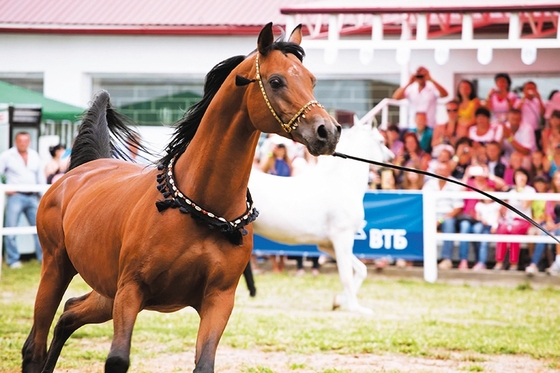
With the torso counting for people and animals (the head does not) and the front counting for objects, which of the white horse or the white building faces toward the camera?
the white building

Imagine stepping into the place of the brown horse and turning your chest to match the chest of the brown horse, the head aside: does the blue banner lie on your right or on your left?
on your left

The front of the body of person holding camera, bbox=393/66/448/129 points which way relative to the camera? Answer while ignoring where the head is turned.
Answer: toward the camera

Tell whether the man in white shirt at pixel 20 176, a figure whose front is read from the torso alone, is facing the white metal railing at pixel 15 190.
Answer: yes

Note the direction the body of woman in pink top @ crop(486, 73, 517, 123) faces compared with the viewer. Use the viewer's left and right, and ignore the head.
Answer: facing the viewer

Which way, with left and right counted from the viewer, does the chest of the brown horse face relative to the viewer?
facing the viewer and to the right of the viewer

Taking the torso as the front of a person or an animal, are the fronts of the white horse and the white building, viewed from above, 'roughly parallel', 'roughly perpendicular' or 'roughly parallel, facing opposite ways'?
roughly perpendicular

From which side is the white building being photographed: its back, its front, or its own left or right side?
front

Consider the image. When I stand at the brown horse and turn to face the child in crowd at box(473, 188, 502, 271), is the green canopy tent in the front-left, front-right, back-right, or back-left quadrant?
front-left

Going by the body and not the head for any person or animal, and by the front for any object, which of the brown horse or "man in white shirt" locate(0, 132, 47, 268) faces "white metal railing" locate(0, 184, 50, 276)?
the man in white shirt

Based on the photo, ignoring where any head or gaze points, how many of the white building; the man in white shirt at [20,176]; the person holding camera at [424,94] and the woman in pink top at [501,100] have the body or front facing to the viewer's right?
0

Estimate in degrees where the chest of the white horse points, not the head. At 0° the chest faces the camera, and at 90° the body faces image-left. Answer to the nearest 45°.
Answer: approximately 270°
